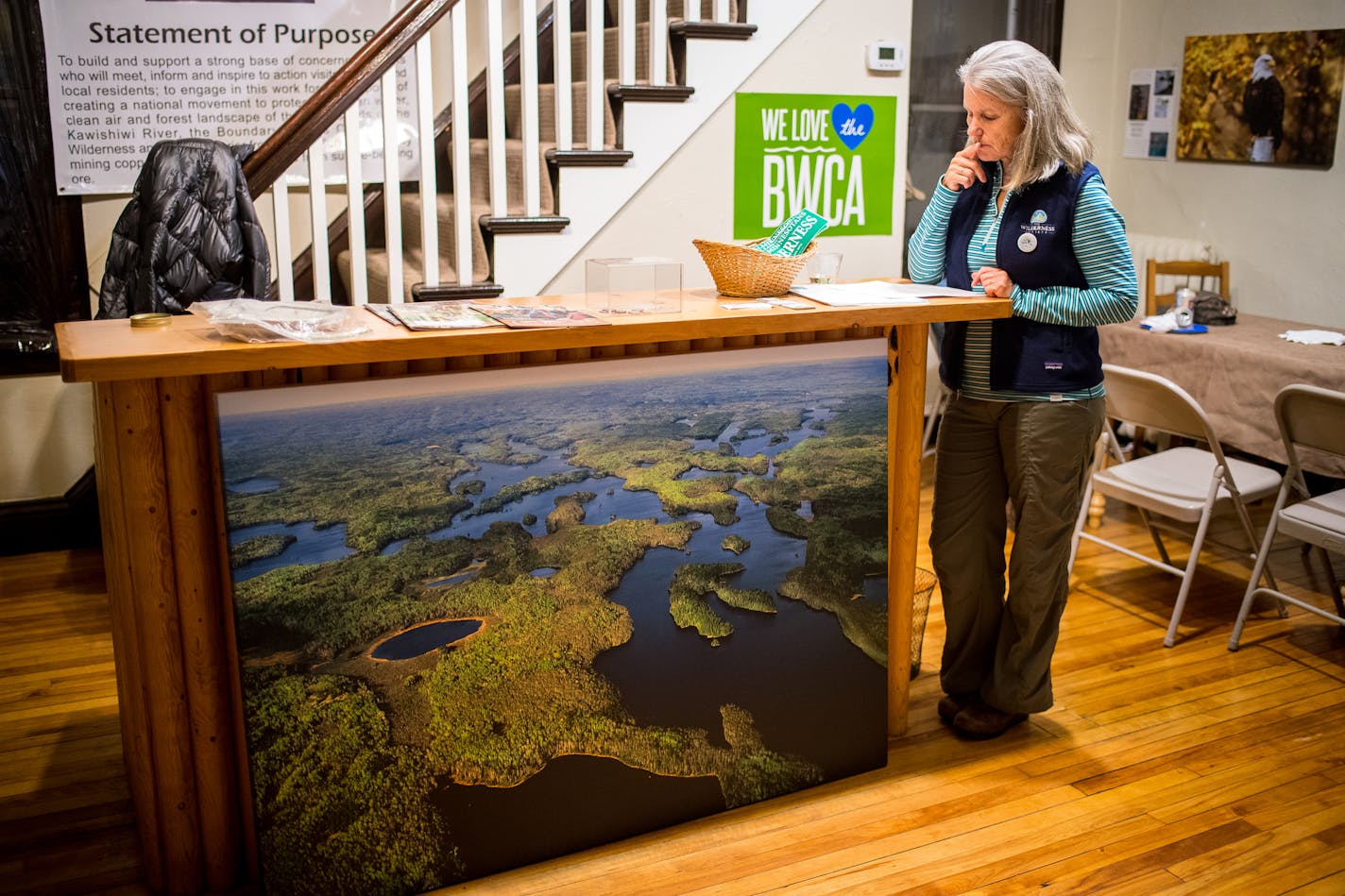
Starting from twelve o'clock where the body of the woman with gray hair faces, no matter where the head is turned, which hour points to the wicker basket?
The wicker basket is roughly at 1 o'clock from the woman with gray hair.

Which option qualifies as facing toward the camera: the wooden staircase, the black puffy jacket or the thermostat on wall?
the thermostat on wall

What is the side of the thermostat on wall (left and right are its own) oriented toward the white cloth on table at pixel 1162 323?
left

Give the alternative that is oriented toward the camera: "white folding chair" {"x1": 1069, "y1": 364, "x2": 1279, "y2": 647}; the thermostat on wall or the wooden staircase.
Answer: the thermostat on wall

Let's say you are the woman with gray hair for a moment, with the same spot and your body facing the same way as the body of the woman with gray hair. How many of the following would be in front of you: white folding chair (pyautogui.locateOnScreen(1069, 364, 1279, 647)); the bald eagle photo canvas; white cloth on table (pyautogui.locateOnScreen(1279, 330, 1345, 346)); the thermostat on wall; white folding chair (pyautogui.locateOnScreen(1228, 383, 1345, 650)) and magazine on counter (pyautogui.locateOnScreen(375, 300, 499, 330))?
1

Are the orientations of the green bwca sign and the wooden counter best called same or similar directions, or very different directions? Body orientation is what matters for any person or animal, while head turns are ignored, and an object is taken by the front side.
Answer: same or similar directions

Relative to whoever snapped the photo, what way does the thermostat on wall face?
facing the viewer

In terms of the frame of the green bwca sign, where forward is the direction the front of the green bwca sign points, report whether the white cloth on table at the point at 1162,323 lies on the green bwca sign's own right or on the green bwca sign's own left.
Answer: on the green bwca sign's own left

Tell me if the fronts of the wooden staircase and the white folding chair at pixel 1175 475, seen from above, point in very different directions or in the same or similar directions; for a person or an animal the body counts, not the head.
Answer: very different directions
